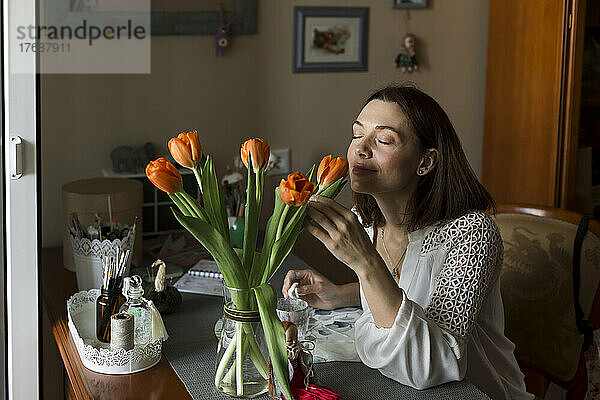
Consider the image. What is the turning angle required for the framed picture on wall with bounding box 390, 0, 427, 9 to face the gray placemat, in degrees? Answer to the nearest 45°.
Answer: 0° — it already faces it

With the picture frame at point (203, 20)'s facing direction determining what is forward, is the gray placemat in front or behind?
in front

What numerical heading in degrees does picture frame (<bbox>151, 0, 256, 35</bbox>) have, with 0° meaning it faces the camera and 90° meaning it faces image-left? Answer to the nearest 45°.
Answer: approximately 0°

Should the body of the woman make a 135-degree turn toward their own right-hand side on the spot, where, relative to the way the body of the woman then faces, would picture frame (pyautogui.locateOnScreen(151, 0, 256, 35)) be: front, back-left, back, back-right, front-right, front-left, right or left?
front-left

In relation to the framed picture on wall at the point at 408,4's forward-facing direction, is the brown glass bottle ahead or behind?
ahead

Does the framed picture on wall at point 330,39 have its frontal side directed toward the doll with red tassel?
yes

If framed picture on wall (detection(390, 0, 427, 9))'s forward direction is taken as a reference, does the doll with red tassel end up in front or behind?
in front

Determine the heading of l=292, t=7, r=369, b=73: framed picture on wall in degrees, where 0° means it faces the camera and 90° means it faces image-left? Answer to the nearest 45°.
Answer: approximately 0°
